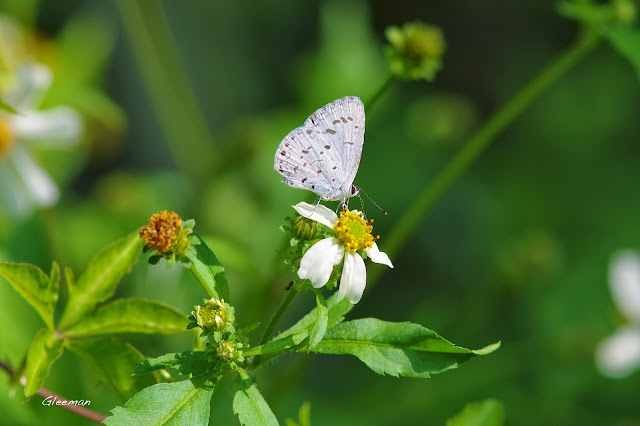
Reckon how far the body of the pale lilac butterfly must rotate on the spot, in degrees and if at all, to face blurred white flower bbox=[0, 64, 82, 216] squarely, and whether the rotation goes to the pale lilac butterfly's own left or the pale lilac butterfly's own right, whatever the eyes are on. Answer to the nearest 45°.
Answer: approximately 135° to the pale lilac butterfly's own left

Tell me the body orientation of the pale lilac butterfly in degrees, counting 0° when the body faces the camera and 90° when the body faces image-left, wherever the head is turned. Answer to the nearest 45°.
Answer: approximately 270°

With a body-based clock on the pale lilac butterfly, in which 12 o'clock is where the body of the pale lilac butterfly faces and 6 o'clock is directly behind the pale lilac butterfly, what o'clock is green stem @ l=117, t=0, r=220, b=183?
The green stem is roughly at 8 o'clock from the pale lilac butterfly.
